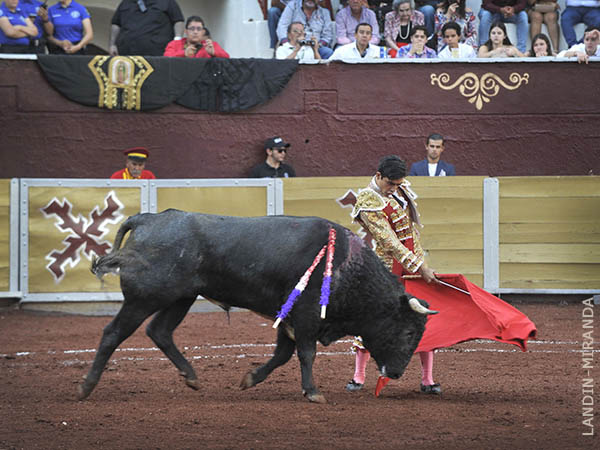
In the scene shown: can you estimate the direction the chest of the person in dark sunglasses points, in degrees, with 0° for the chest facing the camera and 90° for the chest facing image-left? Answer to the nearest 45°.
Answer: approximately 315°

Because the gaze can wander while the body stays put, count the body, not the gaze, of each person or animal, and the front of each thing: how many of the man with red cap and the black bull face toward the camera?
1

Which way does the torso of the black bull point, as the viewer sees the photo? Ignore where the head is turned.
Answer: to the viewer's right

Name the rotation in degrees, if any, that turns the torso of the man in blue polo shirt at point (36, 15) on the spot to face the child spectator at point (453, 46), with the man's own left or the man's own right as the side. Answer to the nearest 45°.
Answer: approximately 90° to the man's own left

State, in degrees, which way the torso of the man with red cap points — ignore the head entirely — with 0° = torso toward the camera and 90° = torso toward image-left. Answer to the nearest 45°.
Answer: approximately 0°

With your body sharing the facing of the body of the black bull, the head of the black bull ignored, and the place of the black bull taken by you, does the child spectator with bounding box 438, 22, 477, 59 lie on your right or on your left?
on your left

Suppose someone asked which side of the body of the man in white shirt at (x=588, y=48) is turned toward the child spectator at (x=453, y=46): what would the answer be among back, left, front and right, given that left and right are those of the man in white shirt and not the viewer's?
right

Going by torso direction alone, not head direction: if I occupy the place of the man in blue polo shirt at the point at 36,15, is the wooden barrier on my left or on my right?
on my left

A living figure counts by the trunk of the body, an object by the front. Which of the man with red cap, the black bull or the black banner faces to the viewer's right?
the black bull
